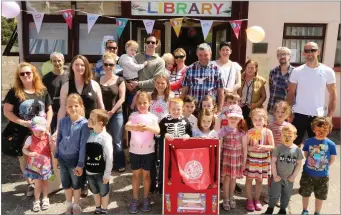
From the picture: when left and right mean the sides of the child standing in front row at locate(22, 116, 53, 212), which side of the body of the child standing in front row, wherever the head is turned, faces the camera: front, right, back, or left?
front

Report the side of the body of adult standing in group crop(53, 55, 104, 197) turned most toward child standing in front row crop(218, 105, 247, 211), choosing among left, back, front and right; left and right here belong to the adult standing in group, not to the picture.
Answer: left

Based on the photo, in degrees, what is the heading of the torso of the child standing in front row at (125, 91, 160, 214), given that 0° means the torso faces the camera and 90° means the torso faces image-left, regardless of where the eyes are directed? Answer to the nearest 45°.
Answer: approximately 0°

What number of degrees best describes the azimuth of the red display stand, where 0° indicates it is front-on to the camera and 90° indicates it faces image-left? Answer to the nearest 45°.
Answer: approximately 0°

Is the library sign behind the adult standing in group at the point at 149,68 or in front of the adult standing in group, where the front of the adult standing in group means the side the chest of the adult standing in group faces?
behind

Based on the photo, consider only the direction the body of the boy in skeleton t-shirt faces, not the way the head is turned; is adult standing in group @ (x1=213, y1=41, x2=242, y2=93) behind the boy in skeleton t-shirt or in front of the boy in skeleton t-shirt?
behind

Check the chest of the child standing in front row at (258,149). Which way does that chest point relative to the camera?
toward the camera

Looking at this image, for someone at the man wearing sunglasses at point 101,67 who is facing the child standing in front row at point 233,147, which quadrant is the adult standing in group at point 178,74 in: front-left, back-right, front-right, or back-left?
front-left

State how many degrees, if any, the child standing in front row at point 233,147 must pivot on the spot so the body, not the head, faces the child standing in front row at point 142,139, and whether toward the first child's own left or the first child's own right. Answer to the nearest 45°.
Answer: approximately 90° to the first child's own right

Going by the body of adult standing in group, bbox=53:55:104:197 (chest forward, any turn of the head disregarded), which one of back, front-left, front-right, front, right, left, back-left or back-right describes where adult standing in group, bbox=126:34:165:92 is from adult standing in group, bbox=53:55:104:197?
back-left

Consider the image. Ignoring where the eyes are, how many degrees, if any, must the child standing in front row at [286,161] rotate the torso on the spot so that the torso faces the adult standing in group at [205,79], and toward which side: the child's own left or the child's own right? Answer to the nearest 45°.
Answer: approximately 135° to the child's own right

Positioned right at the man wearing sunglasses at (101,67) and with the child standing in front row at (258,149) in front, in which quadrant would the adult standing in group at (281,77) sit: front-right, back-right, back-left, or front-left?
front-left
